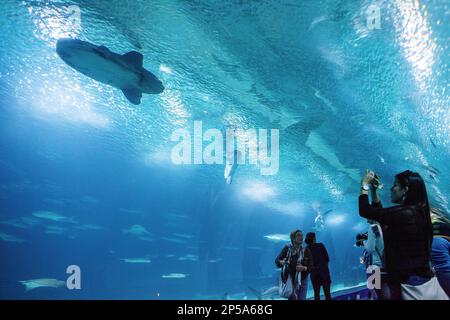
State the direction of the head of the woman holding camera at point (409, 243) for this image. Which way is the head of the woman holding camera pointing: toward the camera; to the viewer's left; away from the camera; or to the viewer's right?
to the viewer's left

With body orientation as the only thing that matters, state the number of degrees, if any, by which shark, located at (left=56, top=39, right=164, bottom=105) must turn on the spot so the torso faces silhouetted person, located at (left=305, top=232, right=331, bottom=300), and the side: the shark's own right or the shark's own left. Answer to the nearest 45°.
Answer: approximately 135° to the shark's own left

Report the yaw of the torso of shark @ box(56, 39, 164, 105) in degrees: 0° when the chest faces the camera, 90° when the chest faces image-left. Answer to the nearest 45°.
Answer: approximately 90°

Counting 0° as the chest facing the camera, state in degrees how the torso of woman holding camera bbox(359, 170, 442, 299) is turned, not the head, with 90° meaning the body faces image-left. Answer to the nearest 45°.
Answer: approximately 135°
